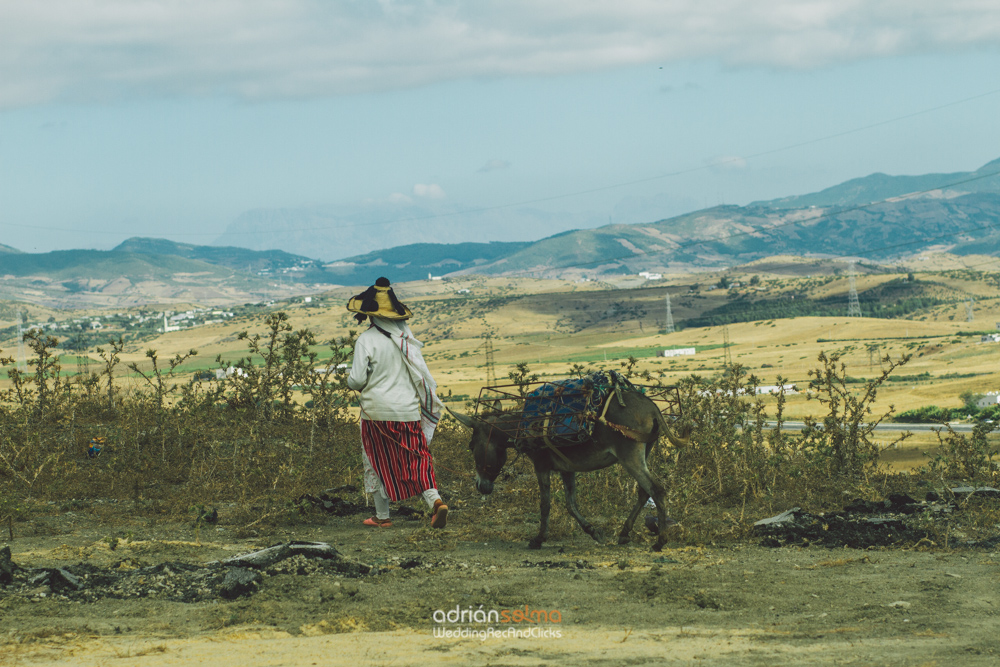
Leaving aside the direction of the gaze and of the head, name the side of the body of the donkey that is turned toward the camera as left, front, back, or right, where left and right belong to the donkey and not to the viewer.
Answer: left

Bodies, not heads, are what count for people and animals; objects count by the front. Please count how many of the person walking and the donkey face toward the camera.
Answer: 0

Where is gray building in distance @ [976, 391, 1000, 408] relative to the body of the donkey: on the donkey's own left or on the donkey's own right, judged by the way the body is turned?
on the donkey's own right

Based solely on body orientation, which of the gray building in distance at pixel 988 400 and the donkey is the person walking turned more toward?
the gray building in distance

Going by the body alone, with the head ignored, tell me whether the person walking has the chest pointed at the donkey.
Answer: no

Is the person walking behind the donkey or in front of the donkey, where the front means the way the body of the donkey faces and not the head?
in front

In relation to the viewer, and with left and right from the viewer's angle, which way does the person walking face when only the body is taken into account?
facing away from the viewer and to the left of the viewer
